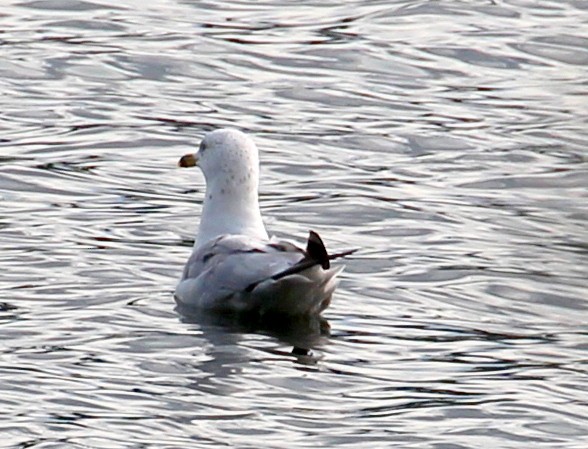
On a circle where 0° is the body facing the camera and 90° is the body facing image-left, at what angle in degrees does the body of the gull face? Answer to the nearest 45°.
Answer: approximately 135°
